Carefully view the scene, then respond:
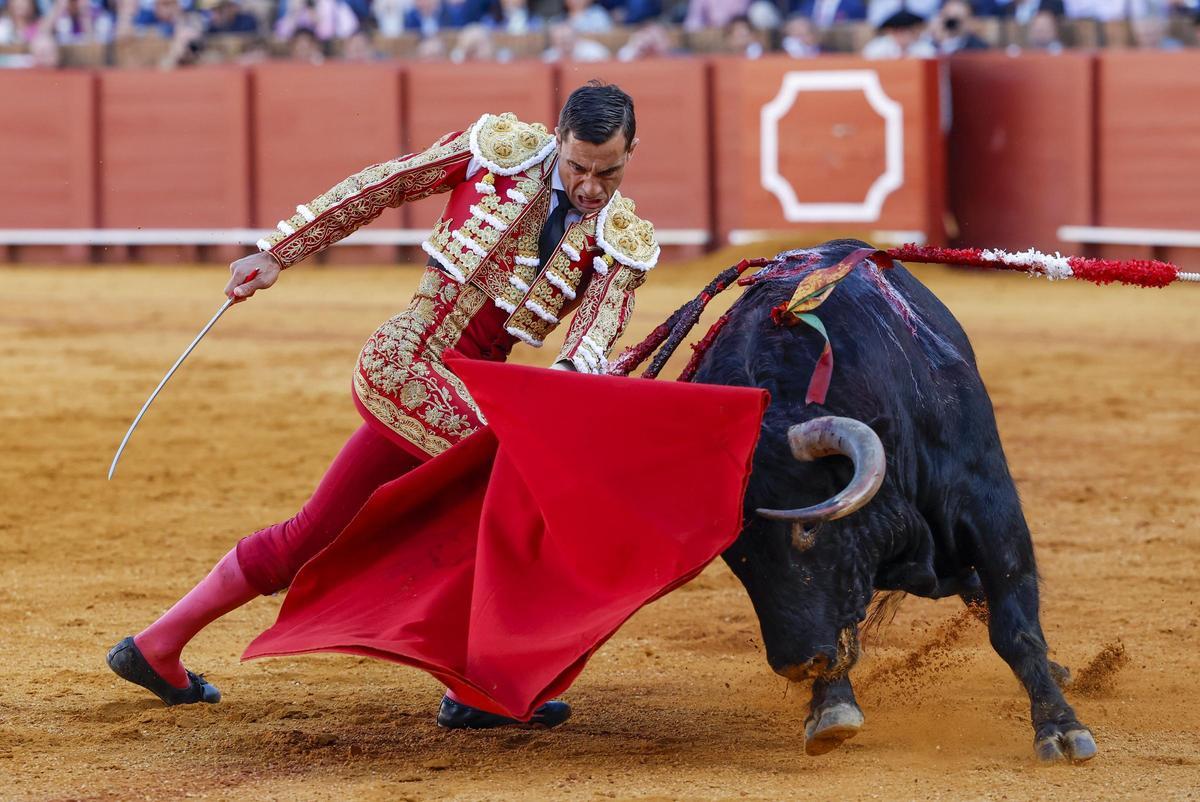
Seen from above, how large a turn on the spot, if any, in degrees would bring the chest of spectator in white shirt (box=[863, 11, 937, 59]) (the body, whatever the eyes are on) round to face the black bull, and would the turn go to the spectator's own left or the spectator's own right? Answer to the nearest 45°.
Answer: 0° — they already face it

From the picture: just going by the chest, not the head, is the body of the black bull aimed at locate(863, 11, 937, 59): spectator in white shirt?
no

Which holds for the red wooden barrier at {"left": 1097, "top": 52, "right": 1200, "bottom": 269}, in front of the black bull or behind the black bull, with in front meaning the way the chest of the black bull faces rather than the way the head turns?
behind

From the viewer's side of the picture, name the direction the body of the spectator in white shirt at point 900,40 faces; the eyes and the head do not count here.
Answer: toward the camera

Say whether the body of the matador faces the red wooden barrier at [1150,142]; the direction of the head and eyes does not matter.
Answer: no

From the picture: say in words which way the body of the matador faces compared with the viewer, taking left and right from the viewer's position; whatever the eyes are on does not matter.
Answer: facing the viewer and to the right of the viewer

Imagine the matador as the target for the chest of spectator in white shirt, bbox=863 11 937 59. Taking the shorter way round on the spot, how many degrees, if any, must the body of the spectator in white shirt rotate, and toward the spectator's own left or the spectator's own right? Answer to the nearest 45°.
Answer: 0° — they already face them

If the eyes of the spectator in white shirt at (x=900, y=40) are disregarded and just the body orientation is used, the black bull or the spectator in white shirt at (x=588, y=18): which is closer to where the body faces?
the black bull

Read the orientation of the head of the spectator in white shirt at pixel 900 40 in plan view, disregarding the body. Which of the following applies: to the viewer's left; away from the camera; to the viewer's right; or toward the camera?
toward the camera

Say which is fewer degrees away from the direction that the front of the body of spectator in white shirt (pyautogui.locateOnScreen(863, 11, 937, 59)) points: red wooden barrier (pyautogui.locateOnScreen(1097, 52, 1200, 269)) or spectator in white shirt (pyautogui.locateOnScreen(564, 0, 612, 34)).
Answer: the red wooden barrier
